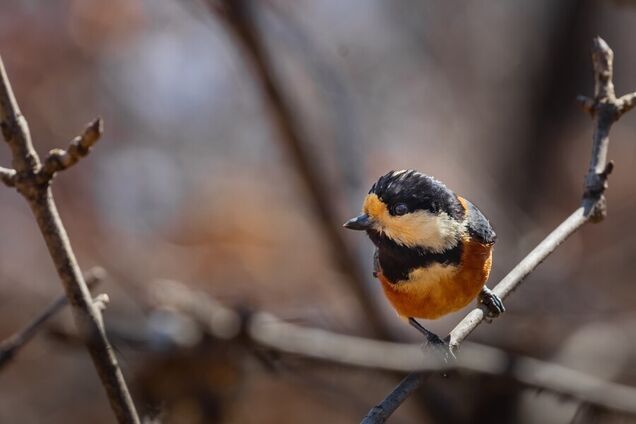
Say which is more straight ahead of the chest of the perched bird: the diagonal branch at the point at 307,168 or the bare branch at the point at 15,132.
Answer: the bare branch

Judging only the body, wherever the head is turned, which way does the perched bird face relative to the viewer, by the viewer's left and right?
facing the viewer and to the left of the viewer

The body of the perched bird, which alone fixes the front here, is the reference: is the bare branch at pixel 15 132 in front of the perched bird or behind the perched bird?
in front

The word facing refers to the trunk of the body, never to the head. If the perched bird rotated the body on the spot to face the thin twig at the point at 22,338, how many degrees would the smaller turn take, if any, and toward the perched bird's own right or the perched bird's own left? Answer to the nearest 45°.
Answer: approximately 45° to the perched bird's own right
